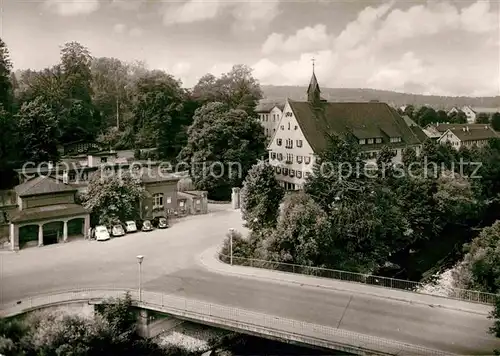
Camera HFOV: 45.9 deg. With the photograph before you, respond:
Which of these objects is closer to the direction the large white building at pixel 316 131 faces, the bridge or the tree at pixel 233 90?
the bridge

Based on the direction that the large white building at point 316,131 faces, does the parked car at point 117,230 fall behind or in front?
in front

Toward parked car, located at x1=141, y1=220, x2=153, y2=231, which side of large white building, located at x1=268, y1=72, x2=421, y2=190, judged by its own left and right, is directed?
front

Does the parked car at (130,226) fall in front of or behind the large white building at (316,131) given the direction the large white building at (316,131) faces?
in front

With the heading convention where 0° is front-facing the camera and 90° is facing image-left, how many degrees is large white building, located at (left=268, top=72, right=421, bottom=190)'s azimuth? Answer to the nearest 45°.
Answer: approximately 45°

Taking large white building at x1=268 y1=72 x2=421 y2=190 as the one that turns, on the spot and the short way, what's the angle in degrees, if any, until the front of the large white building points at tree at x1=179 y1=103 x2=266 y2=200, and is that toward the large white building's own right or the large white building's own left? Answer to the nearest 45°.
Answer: approximately 45° to the large white building's own right

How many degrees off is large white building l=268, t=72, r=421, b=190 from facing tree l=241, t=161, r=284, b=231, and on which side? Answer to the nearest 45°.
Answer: approximately 45° to its left

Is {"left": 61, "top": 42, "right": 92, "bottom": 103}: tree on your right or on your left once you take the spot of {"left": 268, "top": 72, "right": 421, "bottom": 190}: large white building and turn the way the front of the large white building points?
on your right

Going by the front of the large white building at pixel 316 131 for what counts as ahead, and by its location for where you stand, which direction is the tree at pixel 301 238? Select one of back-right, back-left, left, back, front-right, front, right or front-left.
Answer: front-left

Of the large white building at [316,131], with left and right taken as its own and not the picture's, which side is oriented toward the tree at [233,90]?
right
